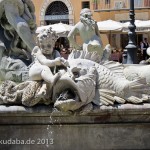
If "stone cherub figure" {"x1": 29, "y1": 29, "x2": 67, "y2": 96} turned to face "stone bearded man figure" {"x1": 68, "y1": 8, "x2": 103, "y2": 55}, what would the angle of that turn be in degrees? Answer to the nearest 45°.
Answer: approximately 135° to its left

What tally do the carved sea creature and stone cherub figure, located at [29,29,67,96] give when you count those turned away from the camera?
0

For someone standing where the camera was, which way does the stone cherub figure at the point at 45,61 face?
facing the viewer and to the right of the viewer

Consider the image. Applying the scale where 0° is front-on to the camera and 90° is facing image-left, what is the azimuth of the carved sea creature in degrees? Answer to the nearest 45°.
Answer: approximately 45°

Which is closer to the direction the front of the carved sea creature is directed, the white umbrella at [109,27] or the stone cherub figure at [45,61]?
the stone cherub figure

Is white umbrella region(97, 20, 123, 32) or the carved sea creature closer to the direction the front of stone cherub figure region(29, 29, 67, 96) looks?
the carved sea creature

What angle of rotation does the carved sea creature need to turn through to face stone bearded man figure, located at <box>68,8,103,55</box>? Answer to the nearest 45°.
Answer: approximately 135° to its right

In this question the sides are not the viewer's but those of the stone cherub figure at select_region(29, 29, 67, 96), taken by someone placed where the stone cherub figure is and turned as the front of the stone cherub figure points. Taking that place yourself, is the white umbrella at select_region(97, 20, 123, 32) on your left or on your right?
on your left
